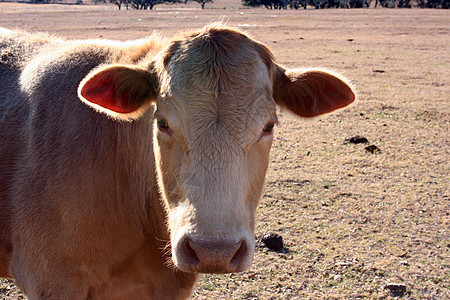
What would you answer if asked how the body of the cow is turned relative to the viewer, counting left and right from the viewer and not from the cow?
facing the viewer and to the right of the viewer
